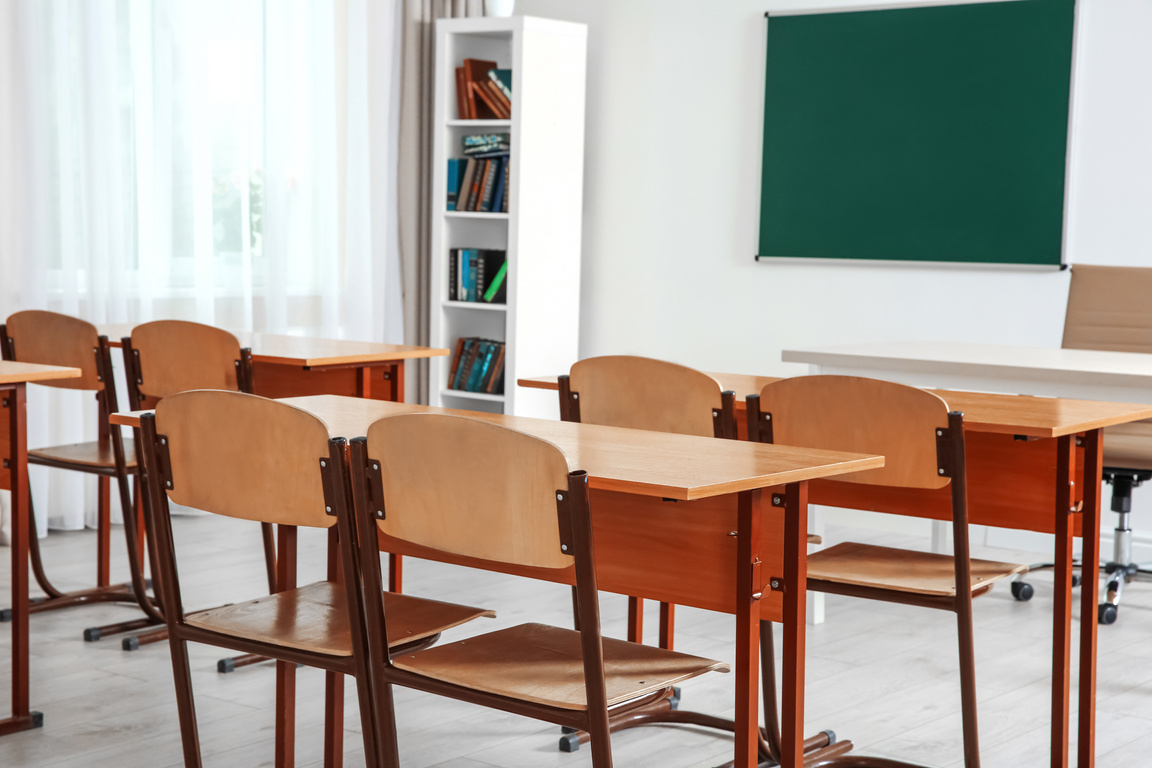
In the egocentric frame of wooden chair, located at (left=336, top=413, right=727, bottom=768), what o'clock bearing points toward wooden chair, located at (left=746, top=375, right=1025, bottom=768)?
wooden chair, located at (left=746, top=375, right=1025, bottom=768) is roughly at 12 o'clock from wooden chair, located at (left=336, top=413, right=727, bottom=768).

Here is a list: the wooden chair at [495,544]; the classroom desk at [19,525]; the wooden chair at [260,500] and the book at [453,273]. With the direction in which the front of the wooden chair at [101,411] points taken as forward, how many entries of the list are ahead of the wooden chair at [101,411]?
1

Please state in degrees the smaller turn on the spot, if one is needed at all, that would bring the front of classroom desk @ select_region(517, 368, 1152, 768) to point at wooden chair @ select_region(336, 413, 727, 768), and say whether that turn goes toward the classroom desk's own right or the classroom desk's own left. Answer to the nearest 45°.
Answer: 0° — it already faces it

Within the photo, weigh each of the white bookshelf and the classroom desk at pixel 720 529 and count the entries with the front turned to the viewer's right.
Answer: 0

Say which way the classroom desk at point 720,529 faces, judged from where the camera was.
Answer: facing the viewer and to the left of the viewer

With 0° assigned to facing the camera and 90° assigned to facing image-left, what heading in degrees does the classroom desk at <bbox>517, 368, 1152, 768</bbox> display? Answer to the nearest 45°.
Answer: approximately 45°

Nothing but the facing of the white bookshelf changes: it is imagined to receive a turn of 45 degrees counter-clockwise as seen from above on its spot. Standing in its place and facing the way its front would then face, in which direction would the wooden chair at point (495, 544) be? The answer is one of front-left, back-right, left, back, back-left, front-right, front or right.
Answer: front

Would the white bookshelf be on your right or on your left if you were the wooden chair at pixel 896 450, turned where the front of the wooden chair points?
on your left

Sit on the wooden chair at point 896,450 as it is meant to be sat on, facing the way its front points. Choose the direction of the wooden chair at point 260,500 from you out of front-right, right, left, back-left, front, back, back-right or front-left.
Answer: back

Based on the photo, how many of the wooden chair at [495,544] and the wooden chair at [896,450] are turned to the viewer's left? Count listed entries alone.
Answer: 0

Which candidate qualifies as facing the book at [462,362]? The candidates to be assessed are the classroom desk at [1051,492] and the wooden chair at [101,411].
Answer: the wooden chair

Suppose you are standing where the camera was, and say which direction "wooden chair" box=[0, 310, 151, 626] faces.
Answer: facing away from the viewer and to the right of the viewer

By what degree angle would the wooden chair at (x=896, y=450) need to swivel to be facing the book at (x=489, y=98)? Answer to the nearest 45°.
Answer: approximately 90° to its left

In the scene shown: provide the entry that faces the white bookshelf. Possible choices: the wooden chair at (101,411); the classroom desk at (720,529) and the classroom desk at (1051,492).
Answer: the wooden chair

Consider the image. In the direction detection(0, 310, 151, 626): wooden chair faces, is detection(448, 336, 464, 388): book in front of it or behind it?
in front

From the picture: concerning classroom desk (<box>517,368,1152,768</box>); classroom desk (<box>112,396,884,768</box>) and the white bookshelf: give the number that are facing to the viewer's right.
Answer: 0

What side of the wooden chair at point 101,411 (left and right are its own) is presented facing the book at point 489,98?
front

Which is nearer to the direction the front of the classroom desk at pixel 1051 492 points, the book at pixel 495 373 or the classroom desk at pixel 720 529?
the classroom desk

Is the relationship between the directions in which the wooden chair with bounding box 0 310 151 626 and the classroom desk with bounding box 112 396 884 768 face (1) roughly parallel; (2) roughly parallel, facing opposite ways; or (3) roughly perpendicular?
roughly parallel, facing opposite ways

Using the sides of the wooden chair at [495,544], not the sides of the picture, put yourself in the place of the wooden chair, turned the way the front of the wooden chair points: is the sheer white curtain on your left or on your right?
on your left

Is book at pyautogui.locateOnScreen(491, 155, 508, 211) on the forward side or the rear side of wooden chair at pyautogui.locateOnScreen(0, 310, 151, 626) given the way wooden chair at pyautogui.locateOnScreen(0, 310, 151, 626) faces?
on the forward side

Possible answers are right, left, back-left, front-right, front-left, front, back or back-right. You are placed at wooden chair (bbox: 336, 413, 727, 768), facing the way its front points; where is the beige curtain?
front-left
